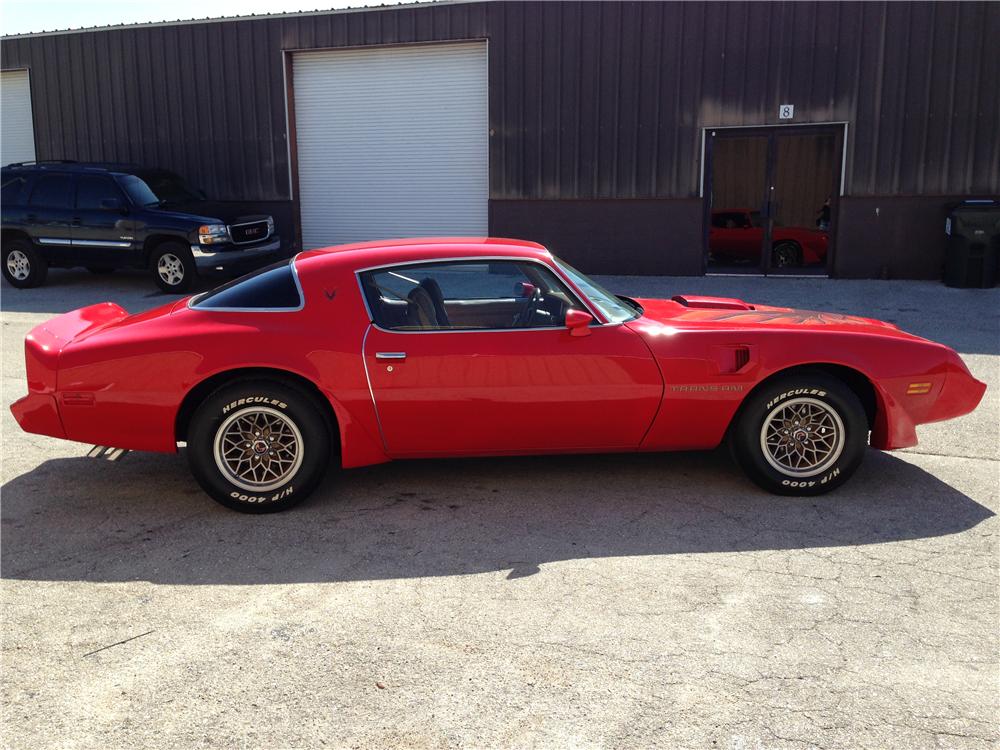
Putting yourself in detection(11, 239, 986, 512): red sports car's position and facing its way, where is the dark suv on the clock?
The dark suv is roughly at 8 o'clock from the red sports car.

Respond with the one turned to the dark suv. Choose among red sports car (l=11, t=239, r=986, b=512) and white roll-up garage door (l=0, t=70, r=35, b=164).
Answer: the white roll-up garage door

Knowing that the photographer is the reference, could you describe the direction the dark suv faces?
facing the viewer and to the right of the viewer

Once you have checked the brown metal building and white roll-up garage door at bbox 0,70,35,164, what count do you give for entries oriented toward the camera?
2

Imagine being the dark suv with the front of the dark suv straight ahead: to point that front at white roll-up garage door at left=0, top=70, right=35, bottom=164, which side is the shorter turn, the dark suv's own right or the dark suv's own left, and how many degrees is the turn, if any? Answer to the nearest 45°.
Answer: approximately 135° to the dark suv's own left

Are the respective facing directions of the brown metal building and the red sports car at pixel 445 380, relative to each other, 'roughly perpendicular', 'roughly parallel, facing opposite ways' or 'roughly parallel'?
roughly perpendicular

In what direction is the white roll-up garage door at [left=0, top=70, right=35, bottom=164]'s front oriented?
toward the camera

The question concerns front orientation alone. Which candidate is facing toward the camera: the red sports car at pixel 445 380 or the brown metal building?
the brown metal building

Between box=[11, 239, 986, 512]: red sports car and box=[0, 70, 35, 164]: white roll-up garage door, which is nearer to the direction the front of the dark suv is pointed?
the red sports car

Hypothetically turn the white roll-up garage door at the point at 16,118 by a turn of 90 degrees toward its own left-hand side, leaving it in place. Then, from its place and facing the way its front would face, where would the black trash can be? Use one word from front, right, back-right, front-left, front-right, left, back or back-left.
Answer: front-right

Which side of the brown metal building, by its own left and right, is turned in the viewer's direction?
front

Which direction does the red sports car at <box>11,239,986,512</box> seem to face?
to the viewer's right

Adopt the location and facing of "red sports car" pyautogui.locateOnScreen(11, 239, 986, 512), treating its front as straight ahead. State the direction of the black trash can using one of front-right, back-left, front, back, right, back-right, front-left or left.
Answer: front-left

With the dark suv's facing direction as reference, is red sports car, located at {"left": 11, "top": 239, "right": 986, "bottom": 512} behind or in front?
in front

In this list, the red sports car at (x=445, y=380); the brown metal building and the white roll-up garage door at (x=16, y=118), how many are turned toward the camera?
2

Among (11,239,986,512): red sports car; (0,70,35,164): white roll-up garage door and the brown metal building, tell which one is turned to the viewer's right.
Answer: the red sports car

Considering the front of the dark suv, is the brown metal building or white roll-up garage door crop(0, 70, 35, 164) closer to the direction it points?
the brown metal building
